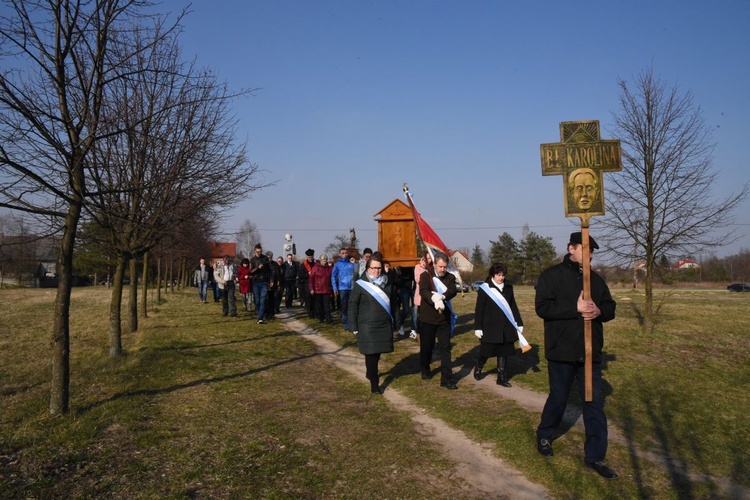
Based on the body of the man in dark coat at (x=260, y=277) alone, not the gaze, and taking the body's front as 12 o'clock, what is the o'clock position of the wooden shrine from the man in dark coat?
The wooden shrine is roughly at 9 o'clock from the man in dark coat.

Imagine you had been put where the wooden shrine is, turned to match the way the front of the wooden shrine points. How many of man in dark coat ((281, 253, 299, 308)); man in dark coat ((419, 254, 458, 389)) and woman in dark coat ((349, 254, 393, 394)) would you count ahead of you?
2

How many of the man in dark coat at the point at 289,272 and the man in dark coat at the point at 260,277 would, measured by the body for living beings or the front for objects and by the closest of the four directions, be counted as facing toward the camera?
2

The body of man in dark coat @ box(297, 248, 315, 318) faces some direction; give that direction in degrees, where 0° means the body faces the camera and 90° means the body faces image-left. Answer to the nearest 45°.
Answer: approximately 315°

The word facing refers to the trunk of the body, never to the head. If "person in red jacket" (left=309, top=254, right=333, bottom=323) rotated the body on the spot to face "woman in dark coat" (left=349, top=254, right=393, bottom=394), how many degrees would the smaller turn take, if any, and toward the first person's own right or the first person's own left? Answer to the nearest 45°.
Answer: approximately 45° to the first person's own right

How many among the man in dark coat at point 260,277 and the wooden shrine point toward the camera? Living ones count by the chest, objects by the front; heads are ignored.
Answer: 2

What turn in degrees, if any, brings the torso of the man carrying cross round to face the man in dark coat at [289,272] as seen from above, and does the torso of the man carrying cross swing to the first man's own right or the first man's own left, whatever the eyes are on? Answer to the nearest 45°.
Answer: approximately 180°

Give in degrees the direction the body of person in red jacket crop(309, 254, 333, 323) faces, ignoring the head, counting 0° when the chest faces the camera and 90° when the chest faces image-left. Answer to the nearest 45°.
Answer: approximately 315°

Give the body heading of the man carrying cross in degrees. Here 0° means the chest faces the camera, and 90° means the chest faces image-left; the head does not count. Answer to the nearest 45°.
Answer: approximately 315°

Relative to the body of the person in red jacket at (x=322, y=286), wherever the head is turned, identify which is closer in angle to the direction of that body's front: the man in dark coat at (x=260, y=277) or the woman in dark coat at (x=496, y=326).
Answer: the woman in dark coat

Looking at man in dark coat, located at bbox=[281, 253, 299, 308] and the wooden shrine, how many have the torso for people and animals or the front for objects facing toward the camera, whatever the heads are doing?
2
